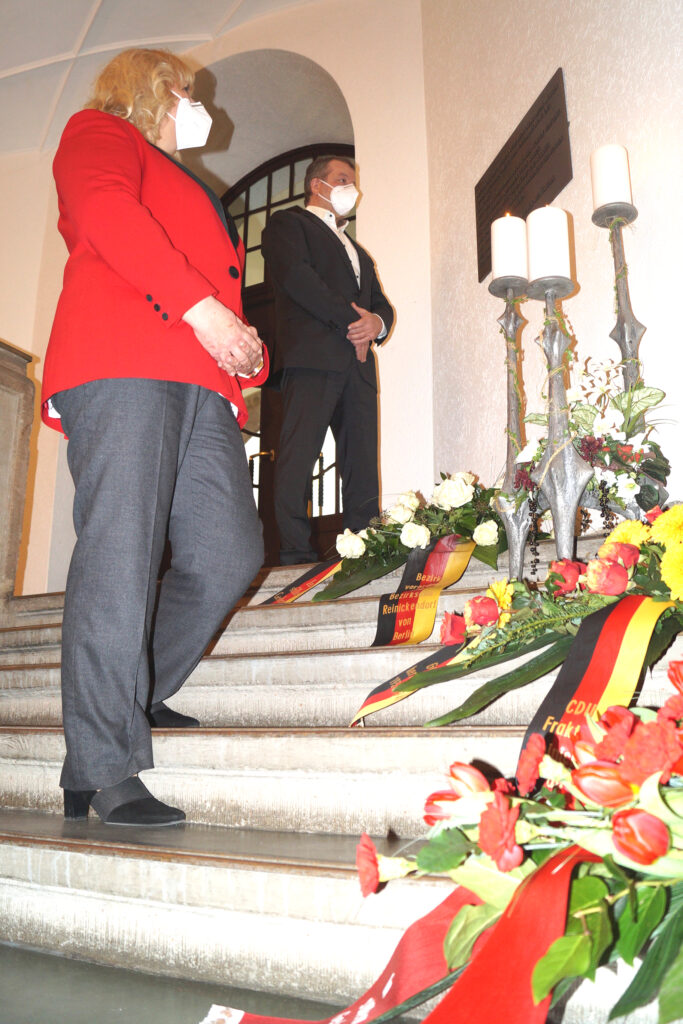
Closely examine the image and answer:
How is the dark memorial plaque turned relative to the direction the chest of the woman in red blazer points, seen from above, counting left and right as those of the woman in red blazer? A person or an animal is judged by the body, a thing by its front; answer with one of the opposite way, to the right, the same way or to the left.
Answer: the opposite way

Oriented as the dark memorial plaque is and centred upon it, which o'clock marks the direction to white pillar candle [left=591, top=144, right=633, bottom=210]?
The white pillar candle is roughly at 10 o'clock from the dark memorial plaque.

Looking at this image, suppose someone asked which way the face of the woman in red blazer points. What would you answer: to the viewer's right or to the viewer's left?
to the viewer's right

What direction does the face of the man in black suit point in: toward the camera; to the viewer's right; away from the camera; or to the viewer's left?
to the viewer's right

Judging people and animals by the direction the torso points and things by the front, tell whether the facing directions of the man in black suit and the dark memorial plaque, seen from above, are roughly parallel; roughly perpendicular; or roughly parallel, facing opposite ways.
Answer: roughly perpendicular

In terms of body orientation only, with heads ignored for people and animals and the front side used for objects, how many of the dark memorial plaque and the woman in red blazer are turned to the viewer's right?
1

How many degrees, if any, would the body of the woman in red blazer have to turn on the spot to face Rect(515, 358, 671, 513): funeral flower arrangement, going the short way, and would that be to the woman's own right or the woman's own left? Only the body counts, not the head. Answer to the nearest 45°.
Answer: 0° — they already face it

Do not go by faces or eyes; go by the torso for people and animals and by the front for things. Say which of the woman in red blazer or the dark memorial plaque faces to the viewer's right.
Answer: the woman in red blazer

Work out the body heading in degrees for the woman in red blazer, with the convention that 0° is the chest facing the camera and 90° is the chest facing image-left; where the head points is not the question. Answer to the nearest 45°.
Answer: approximately 270°
